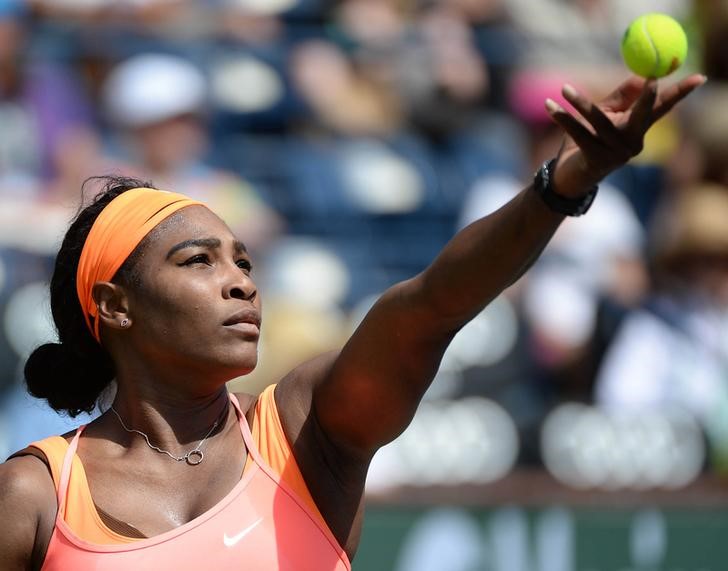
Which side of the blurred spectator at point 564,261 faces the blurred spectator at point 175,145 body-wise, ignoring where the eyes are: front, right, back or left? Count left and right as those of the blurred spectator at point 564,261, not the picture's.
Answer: right

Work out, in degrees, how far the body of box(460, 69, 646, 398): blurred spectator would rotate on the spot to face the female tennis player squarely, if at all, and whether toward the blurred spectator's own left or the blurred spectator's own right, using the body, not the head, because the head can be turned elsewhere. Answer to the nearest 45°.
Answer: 0° — they already face them

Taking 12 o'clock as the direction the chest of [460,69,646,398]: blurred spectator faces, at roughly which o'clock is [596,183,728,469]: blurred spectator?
[596,183,728,469]: blurred spectator is roughly at 10 o'clock from [460,69,646,398]: blurred spectator.

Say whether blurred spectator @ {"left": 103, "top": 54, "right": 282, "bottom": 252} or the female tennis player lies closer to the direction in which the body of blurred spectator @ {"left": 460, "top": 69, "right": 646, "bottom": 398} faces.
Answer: the female tennis player

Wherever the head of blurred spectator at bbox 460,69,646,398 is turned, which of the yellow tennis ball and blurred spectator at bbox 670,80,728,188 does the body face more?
the yellow tennis ball

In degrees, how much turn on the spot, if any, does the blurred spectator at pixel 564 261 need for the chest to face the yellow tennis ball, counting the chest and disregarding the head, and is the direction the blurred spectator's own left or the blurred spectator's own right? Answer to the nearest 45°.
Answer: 0° — they already face it

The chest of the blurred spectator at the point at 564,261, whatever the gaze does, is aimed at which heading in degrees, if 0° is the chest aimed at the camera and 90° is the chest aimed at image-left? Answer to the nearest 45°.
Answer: approximately 0°

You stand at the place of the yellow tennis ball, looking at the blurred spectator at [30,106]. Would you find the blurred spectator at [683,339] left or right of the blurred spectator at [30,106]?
right

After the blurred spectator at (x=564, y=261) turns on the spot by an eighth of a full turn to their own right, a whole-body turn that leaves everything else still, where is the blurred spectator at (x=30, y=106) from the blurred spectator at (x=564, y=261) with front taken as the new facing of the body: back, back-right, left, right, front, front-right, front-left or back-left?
front-right
